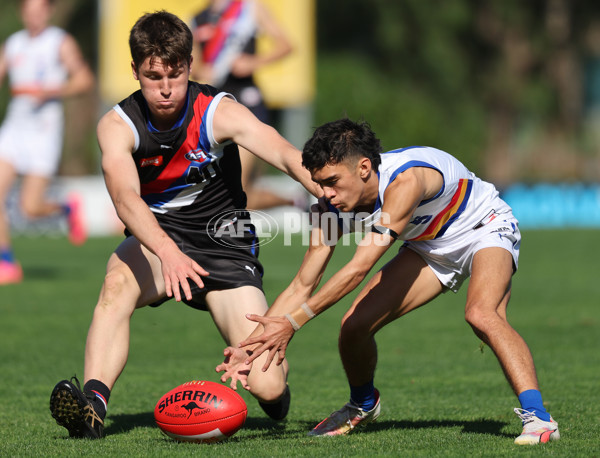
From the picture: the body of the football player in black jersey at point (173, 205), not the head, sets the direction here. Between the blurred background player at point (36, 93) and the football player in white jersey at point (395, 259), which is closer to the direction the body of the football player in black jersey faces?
the football player in white jersey

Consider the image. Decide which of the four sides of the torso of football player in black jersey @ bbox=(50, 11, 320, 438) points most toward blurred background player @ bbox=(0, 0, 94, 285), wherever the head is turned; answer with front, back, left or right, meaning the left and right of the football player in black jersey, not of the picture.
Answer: back

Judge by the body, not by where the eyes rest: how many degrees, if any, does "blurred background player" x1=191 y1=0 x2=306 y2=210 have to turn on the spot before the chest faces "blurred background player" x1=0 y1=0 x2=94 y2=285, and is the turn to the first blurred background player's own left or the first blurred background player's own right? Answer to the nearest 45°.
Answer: approximately 45° to the first blurred background player's own right

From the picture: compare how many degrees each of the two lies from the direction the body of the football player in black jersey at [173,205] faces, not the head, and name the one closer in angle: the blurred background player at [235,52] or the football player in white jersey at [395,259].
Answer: the football player in white jersey

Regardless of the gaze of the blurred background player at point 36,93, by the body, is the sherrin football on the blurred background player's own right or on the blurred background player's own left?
on the blurred background player's own left

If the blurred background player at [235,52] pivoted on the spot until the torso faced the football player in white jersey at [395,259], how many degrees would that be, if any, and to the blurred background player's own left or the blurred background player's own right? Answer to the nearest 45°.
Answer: approximately 45° to the blurred background player's own left

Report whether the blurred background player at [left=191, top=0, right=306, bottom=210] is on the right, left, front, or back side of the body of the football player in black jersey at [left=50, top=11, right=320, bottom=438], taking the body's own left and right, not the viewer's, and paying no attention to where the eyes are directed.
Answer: back

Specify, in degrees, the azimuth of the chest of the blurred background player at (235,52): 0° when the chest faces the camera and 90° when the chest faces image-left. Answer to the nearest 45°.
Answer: approximately 45°

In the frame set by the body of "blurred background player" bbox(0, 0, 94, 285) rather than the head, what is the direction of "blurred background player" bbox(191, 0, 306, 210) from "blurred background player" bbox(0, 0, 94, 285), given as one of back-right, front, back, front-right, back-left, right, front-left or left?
back-left

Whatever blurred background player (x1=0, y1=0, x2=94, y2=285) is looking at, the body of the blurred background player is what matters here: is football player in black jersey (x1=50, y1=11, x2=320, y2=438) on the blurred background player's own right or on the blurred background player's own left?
on the blurred background player's own left

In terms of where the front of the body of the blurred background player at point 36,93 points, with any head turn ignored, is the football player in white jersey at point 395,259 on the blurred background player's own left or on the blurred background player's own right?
on the blurred background player's own left

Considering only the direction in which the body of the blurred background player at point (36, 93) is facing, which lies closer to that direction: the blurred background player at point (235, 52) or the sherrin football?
the sherrin football
